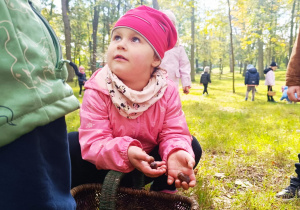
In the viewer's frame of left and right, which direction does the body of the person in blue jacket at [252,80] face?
facing away from the viewer

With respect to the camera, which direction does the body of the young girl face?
toward the camera

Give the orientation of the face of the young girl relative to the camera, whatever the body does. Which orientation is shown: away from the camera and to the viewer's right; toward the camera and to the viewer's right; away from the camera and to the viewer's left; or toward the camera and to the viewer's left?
toward the camera and to the viewer's left
